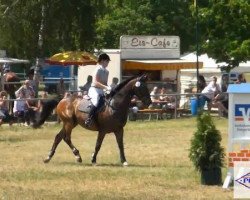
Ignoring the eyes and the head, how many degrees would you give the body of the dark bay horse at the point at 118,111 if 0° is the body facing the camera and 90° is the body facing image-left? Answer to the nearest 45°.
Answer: approximately 270°

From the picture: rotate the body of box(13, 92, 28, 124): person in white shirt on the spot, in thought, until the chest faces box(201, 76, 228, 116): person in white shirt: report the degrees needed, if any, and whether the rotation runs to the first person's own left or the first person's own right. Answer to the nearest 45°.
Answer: approximately 45° to the first person's own left

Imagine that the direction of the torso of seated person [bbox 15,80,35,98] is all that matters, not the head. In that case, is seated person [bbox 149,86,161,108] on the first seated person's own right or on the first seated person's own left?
on the first seated person's own left

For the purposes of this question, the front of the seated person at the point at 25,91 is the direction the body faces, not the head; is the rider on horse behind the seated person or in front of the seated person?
in front

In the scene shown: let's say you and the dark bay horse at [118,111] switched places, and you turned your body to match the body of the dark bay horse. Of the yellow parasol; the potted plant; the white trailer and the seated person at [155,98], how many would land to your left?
3

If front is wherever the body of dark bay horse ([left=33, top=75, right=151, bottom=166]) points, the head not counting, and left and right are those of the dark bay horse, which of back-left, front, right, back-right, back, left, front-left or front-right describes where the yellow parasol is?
left

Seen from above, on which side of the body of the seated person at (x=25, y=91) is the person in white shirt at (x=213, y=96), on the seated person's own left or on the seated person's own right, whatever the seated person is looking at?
on the seated person's own left

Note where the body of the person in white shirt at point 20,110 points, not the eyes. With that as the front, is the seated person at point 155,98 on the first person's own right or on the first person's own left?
on the first person's own left

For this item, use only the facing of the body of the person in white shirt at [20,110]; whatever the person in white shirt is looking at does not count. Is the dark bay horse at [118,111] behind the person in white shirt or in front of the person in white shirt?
in front

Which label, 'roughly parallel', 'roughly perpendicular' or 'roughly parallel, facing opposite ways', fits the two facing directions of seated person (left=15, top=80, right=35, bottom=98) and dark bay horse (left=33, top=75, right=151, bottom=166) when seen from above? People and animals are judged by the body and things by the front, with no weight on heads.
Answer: roughly perpendicular

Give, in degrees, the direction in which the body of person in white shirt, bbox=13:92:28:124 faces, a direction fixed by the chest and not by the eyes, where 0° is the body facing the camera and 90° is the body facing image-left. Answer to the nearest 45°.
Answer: approximately 315°
